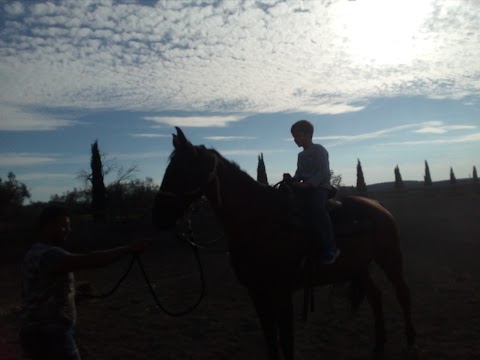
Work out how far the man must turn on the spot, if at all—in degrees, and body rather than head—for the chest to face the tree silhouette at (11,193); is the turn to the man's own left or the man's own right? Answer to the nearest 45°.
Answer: approximately 90° to the man's own left

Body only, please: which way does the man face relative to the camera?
to the viewer's right

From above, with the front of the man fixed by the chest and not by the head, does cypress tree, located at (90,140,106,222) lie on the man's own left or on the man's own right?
on the man's own left

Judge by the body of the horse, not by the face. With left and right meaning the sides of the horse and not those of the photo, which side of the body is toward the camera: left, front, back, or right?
left

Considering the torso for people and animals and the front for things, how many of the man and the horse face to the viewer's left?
1

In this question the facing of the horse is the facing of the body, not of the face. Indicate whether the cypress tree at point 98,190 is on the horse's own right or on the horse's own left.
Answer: on the horse's own right

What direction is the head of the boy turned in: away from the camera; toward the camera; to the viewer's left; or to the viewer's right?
to the viewer's left

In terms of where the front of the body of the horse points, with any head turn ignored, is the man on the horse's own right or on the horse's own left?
on the horse's own left

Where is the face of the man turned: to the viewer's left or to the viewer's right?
to the viewer's right

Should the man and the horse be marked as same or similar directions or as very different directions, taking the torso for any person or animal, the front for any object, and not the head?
very different directions
